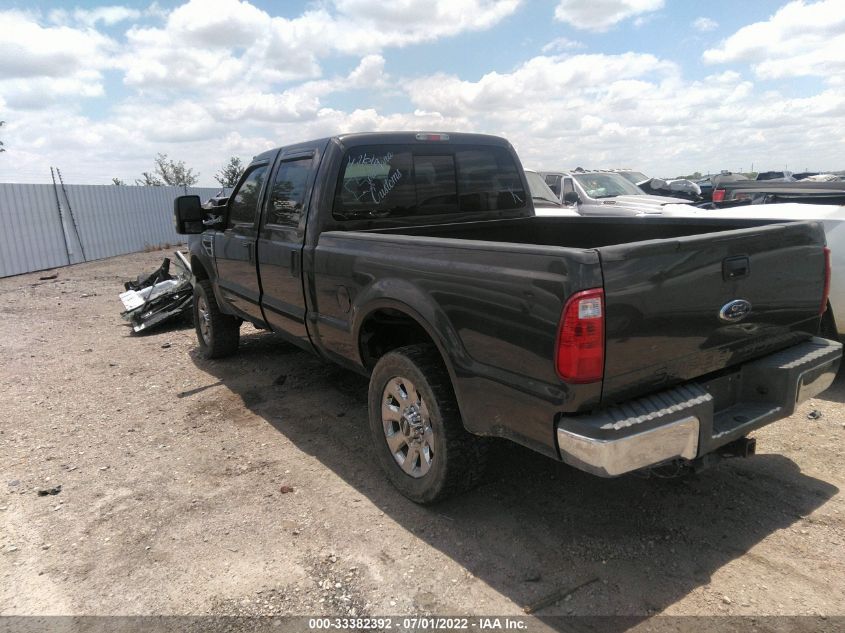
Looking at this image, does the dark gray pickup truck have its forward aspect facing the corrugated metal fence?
yes

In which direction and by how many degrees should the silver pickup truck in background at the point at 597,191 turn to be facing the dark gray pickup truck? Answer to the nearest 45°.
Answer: approximately 45° to its right

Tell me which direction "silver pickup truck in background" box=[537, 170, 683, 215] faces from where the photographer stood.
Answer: facing the viewer and to the right of the viewer

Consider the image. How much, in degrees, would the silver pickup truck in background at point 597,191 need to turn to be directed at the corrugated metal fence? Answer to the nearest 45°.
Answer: approximately 135° to its right

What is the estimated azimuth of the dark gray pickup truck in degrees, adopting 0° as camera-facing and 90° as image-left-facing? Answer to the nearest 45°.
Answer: approximately 135°

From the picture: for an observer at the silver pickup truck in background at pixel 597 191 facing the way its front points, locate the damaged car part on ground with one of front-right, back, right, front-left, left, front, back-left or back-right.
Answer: right

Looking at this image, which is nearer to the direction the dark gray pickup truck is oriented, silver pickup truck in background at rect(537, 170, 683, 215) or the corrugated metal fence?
the corrugated metal fence

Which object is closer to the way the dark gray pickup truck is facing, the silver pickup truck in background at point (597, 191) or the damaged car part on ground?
the damaged car part on ground

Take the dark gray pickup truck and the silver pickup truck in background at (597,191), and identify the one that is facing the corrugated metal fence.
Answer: the dark gray pickup truck

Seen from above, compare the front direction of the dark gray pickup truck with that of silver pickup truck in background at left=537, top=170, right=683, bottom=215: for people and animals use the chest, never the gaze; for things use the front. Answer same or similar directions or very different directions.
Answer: very different directions
